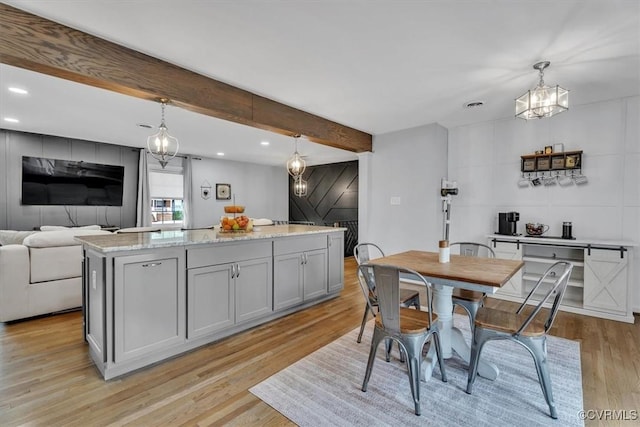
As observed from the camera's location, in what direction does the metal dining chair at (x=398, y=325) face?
facing away from the viewer and to the right of the viewer

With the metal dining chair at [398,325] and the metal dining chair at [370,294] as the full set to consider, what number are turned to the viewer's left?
0

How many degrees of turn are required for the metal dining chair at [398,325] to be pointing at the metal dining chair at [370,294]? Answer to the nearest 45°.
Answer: approximately 45° to its left

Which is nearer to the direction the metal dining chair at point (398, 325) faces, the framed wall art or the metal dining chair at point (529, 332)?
the metal dining chair

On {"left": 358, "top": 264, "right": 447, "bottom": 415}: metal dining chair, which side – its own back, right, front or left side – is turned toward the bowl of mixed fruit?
left

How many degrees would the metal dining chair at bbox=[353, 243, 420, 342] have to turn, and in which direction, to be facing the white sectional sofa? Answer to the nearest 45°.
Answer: approximately 135° to its right

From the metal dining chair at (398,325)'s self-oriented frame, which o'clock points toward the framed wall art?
The framed wall art is roughly at 9 o'clock from the metal dining chair.

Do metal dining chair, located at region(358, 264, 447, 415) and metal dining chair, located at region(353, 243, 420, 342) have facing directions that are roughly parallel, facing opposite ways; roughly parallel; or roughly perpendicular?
roughly perpendicular

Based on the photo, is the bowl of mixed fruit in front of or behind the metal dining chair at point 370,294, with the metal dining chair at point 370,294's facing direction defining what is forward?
behind

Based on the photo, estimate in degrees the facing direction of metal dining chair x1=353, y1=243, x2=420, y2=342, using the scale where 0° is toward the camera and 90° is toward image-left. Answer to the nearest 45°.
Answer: approximately 315°

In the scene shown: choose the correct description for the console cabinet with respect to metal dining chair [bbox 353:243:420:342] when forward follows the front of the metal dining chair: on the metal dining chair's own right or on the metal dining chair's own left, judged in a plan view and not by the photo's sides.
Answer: on the metal dining chair's own left

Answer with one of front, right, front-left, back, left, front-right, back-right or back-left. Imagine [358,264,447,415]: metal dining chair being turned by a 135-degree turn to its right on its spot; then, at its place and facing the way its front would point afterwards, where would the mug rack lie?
back-left

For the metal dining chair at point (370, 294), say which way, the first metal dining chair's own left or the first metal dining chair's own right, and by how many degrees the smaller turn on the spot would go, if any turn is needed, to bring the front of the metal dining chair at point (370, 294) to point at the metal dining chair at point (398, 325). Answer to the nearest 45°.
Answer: approximately 45° to the first metal dining chair's own right
